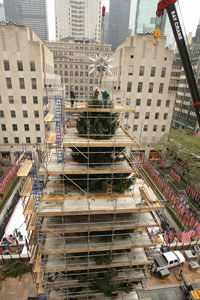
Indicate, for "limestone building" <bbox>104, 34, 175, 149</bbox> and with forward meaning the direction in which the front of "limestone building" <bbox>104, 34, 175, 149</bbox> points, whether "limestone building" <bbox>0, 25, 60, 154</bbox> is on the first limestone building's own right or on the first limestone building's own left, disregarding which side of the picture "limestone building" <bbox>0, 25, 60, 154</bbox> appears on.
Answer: on the first limestone building's own right

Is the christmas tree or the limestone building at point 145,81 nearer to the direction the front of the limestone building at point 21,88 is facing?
the christmas tree

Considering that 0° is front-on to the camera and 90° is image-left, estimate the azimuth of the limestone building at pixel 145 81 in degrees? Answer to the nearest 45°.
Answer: approximately 0°

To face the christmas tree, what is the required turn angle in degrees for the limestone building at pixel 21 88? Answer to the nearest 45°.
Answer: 0° — it already faces it

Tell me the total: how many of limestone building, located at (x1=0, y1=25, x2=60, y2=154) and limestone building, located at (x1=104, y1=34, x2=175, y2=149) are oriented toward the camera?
2

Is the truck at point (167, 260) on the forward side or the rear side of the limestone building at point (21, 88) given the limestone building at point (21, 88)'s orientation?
on the forward side

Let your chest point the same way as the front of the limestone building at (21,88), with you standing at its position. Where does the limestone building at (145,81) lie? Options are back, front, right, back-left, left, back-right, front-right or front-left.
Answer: left

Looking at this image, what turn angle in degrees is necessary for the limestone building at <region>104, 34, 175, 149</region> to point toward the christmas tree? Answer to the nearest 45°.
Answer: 0° — it already faces it

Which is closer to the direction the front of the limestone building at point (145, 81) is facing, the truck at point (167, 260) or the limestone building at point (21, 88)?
the truck

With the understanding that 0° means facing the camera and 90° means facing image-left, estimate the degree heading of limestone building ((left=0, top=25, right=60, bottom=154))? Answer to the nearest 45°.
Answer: approximately 0°

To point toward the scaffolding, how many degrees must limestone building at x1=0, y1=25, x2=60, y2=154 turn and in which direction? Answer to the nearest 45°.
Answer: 0° — it already faces it

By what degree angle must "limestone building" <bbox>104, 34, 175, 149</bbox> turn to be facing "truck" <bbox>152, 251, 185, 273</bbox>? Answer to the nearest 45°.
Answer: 0° — it already faces it

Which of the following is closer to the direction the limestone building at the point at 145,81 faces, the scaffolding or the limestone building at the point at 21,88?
the scaffolding

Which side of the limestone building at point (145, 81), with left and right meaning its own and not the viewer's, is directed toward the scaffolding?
front
